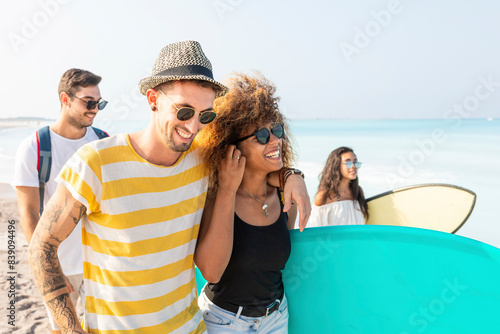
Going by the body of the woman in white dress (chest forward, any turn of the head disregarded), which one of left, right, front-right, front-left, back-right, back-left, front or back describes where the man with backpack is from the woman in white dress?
right

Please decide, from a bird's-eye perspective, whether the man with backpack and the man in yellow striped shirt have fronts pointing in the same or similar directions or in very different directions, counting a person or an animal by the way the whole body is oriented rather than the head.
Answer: same or similar directions

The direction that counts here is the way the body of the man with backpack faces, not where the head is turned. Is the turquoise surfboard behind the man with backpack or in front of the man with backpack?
in front

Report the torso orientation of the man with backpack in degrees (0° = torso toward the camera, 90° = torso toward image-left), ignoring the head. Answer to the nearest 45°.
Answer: approximately 315°

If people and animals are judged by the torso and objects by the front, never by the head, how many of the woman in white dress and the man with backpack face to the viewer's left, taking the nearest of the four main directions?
0

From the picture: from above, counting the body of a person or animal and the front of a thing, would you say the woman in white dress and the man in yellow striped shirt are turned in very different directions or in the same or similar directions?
same or similar directions

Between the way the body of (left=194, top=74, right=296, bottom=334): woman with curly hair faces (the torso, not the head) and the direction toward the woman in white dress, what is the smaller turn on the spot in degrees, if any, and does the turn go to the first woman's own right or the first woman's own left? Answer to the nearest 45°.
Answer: approximately 135° to the first woman's own left

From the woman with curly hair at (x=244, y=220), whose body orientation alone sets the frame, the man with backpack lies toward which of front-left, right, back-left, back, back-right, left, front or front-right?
back

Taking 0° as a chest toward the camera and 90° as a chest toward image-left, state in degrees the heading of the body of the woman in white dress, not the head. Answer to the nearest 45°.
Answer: approximately 315°

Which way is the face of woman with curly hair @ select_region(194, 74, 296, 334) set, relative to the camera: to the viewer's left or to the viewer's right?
to the viewer's right

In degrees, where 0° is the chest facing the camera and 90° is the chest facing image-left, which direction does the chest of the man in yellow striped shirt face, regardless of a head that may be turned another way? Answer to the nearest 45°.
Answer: approximately 315°

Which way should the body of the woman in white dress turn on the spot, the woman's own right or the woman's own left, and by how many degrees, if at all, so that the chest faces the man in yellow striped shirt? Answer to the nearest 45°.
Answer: approximately 45° to the woman's own right

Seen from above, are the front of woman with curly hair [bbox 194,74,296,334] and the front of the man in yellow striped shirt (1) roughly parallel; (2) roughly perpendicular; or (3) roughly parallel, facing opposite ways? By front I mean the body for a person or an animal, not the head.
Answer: roughly parallel

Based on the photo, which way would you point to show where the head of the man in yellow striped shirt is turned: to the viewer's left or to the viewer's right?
to the viewer's right

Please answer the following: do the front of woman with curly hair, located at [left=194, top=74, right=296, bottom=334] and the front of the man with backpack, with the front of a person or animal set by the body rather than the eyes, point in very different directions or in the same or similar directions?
same or similar directions
